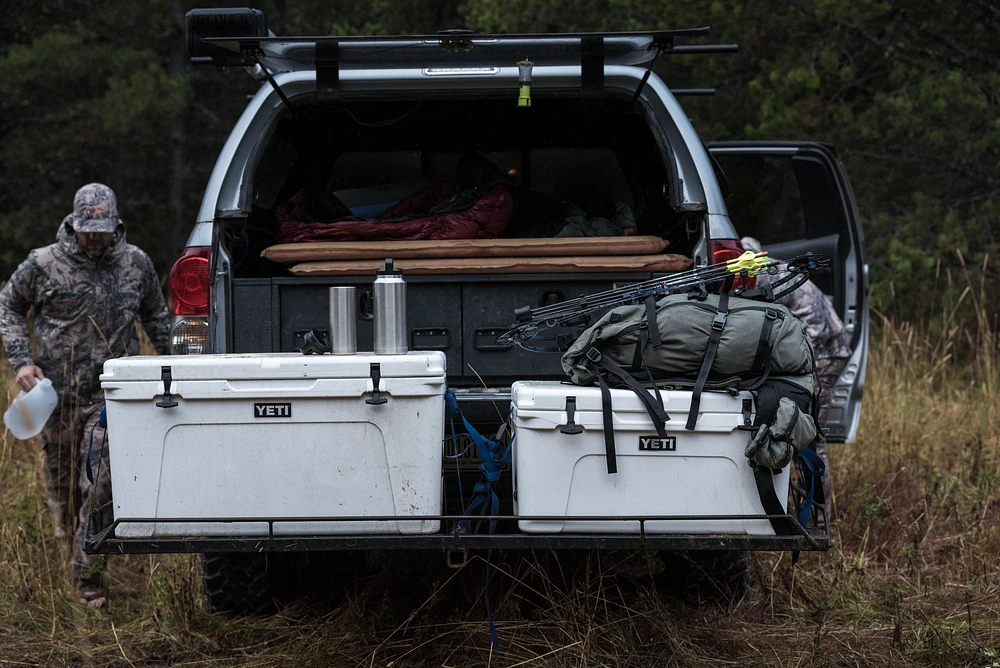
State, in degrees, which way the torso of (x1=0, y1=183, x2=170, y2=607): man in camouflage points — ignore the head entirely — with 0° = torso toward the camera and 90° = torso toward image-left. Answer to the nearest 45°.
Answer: approximately 0°

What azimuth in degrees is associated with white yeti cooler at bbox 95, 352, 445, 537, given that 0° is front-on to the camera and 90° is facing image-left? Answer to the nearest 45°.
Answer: approximately 0°

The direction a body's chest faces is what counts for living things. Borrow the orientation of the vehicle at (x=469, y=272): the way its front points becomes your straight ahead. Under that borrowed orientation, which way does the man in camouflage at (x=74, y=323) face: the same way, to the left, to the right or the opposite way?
the opposite way

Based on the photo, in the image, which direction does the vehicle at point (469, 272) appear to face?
away from the camera

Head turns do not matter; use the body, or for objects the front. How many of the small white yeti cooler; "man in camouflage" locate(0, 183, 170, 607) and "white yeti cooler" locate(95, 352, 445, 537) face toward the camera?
3

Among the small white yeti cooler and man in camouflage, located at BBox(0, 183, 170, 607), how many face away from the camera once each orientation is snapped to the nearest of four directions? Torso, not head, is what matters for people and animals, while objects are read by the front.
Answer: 0

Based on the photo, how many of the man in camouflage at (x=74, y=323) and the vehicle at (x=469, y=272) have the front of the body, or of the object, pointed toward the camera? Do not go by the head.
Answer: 1
